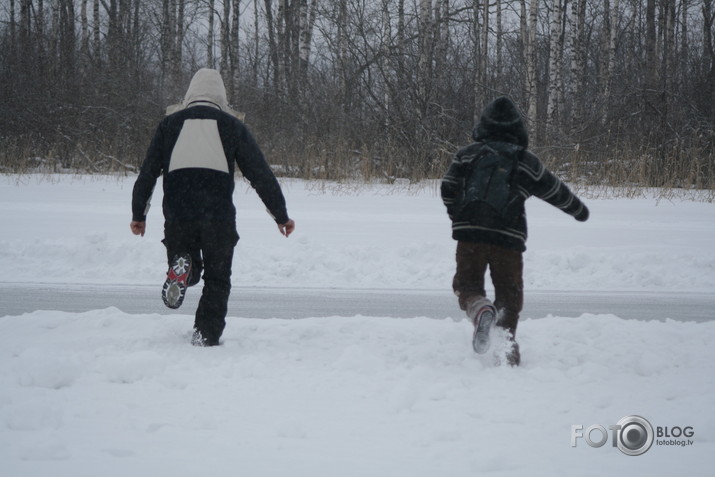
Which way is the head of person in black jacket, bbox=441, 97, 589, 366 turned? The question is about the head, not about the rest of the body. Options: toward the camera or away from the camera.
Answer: away from the camera

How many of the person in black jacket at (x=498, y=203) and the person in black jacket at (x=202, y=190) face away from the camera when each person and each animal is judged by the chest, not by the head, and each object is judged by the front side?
2

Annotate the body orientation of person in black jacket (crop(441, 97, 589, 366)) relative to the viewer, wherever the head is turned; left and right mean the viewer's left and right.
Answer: facing away from the viewer

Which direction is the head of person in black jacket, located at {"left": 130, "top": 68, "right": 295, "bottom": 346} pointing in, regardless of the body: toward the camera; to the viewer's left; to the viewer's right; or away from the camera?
away from the camera

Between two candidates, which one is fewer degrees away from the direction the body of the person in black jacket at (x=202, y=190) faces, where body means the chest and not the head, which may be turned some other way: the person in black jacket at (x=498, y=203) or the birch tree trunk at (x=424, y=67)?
the birch tree trunk

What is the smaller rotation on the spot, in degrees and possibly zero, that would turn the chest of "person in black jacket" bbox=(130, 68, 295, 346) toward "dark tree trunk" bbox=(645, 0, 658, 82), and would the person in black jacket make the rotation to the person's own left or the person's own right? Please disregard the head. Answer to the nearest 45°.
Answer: approximately 45° to the person's own right

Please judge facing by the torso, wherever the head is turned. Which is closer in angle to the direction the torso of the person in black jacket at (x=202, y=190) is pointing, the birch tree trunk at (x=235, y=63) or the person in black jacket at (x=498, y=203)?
the birch tree trunk

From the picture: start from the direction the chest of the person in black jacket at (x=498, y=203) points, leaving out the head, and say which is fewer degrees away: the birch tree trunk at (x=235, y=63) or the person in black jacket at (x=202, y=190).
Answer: the birch tree trunk

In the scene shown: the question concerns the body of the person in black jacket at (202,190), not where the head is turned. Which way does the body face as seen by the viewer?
away from the camera

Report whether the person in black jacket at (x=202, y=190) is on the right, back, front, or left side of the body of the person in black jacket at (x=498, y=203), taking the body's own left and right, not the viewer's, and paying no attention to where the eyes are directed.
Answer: left
